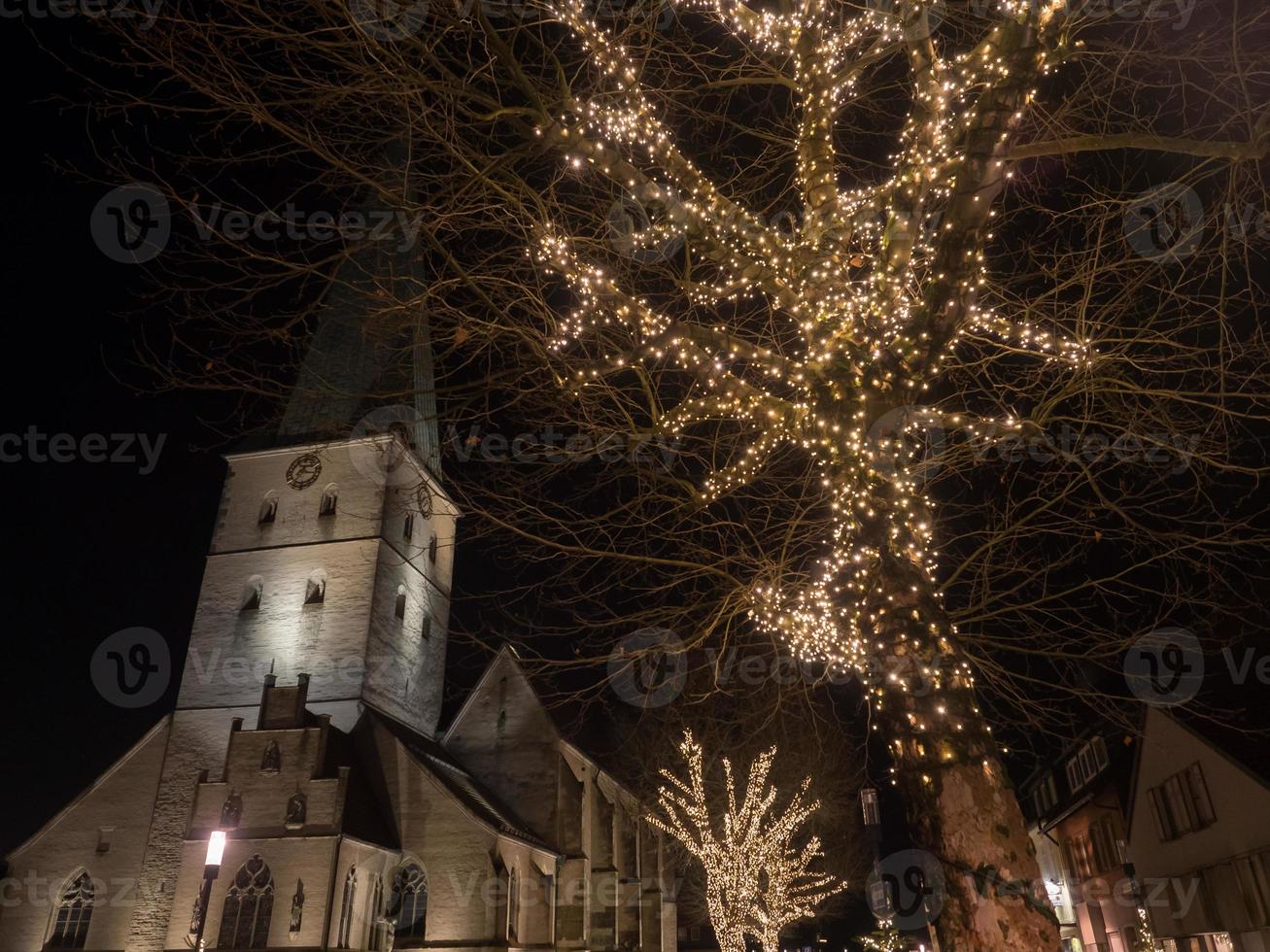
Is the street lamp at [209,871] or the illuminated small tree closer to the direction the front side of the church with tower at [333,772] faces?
the street lamp

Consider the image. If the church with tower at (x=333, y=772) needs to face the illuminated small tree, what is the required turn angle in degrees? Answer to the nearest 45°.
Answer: approximately 135° to its left

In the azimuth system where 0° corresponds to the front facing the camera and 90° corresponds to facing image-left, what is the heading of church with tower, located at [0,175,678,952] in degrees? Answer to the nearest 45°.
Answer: approximately 45°
